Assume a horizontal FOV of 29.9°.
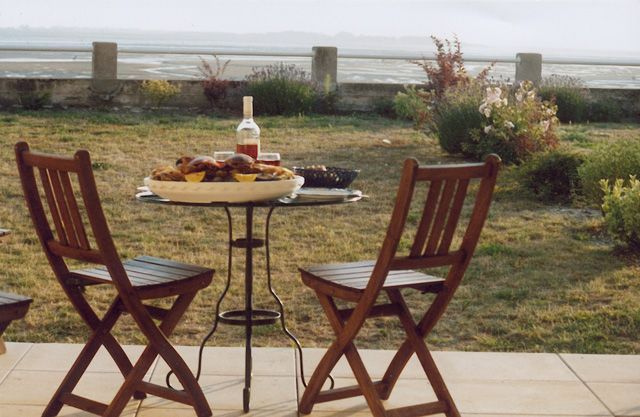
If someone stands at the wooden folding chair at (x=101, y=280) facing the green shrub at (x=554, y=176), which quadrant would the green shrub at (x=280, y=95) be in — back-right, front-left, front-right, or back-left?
front-left

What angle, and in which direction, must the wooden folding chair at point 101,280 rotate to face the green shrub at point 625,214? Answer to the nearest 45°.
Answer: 0° — it already faces it

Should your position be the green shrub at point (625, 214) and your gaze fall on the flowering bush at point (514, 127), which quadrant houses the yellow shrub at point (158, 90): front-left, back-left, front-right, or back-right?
front-left

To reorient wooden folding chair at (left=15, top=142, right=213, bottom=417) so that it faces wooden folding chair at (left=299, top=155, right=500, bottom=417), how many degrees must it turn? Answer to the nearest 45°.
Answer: approximately 45° to its right

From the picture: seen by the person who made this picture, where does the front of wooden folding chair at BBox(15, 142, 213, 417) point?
facing away from the viewer and to the right of the viewer

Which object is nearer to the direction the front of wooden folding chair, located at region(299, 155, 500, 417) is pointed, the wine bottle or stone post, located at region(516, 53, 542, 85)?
the wine bottle

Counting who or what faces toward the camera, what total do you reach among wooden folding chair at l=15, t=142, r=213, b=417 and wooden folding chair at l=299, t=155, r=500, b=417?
0
